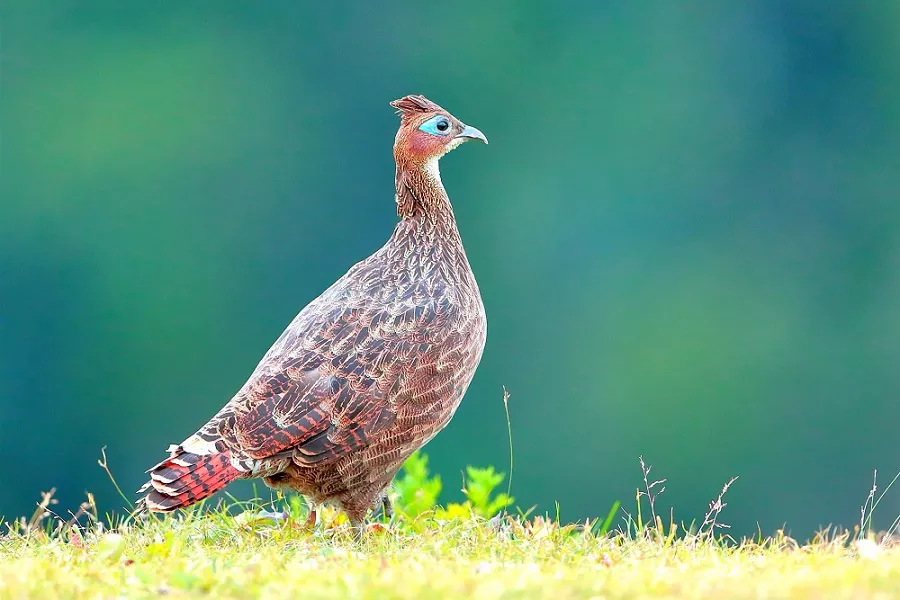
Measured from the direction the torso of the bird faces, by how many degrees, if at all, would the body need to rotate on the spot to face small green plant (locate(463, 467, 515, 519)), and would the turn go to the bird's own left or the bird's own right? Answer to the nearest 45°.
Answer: approximately 45° to the bird's own left

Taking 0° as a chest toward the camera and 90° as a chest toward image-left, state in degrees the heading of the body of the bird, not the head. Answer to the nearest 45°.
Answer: approximately 270°

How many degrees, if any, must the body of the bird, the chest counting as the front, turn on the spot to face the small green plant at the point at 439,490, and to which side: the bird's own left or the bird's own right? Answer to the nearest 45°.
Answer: approximately 45° to the bird's own left
